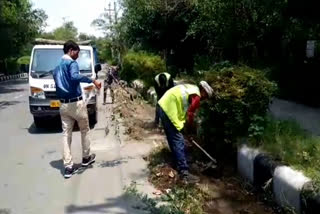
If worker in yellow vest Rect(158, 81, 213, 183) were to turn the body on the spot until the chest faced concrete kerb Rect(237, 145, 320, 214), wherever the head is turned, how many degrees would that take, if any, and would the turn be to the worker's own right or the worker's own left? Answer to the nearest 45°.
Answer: approximately 45° to the worker's own right

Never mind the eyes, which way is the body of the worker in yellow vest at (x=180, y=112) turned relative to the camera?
to the viewer's right

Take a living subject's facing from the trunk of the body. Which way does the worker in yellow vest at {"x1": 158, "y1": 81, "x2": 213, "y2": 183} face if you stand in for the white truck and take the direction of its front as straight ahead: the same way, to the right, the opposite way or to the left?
to the left

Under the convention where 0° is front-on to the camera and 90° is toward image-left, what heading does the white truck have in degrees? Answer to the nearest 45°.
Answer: approximately 0°

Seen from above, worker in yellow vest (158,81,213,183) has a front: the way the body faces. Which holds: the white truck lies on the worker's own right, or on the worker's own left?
on the worker's own left

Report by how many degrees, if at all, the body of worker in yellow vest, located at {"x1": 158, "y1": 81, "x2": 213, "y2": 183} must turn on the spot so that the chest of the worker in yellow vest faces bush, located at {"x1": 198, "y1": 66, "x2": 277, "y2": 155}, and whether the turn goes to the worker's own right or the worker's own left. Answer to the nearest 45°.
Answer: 0° — they already face it

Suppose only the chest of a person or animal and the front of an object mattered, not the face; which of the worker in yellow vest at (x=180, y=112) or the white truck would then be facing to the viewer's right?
the worker in yellow vest

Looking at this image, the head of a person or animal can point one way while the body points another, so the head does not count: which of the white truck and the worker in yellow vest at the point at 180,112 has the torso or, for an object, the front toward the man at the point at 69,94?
the white truck

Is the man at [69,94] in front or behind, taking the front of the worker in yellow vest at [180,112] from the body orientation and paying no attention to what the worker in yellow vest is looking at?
behind

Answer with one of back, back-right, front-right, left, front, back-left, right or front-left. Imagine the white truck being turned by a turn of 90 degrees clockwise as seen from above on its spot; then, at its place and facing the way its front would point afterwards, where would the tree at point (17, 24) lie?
right

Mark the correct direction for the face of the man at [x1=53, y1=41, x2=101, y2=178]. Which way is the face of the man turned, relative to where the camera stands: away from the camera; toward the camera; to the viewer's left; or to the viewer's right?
to the viewer's right
